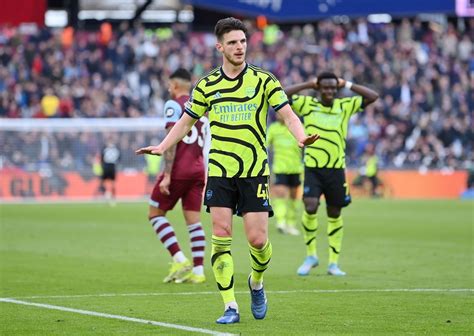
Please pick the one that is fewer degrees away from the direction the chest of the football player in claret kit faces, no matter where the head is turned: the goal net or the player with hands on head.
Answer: the goal net

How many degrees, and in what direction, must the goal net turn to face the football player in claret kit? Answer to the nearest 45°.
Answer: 0° — it already faces them

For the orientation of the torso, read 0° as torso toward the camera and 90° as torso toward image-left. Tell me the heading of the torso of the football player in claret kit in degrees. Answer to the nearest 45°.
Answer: approximately 135°

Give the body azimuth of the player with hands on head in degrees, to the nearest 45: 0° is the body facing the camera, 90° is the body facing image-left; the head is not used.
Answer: approximately 0°

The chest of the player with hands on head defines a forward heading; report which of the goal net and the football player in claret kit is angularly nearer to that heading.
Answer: the football player in claret kit

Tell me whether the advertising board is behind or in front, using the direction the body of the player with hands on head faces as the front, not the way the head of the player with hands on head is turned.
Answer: behind

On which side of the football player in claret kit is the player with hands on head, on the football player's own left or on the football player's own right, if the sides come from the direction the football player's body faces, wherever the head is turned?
on the football player's own right
